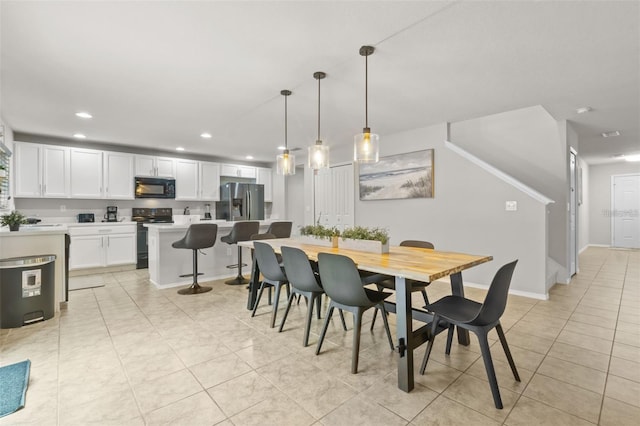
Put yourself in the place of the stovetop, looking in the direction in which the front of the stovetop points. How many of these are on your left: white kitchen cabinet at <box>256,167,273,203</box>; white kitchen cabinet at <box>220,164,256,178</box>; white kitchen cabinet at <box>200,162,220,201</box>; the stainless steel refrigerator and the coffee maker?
4

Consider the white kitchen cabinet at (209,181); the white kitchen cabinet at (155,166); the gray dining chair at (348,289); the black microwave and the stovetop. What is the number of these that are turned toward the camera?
4

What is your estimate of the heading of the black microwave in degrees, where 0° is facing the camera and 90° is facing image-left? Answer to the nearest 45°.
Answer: approximately 0°

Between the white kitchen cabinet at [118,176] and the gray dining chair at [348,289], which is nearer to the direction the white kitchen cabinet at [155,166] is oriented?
the gray dining chair

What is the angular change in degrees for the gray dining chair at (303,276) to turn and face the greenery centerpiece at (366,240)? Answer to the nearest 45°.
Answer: approximately 45° to its right

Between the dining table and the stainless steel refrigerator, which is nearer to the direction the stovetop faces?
the dining table

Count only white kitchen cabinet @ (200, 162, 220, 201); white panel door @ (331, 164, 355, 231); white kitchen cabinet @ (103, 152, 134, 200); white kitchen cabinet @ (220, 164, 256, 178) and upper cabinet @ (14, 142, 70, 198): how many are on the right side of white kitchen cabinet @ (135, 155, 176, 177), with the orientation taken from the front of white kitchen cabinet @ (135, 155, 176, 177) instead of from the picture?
2

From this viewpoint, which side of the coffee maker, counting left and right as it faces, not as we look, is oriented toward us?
front

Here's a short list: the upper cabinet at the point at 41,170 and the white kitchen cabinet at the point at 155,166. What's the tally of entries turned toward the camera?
2

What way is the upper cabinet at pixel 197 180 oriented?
toward the camera

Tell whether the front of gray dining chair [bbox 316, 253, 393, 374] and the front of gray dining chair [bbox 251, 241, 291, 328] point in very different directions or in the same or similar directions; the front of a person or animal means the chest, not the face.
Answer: same or similar directions

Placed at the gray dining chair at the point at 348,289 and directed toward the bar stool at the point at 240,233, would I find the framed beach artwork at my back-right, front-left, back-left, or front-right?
front-right

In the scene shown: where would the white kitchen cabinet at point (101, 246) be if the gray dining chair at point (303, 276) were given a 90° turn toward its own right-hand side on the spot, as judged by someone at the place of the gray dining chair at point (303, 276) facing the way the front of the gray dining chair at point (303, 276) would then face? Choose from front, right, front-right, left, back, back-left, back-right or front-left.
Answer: back

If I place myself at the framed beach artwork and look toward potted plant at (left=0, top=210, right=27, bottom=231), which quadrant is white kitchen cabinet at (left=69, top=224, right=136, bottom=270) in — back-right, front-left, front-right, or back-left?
front-right

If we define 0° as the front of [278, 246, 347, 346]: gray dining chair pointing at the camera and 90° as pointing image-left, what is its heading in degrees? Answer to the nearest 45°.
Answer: approximately 225°

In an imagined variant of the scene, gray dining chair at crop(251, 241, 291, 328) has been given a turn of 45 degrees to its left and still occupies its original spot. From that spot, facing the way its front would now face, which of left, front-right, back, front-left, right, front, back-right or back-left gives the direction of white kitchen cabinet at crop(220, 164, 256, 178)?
front

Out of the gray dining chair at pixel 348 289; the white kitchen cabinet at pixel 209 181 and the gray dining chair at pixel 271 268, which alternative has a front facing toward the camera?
the white kitchen cabinet

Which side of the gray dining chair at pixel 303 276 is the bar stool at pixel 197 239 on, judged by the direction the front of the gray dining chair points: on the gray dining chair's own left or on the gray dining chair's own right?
on the gray dining chair's own left
